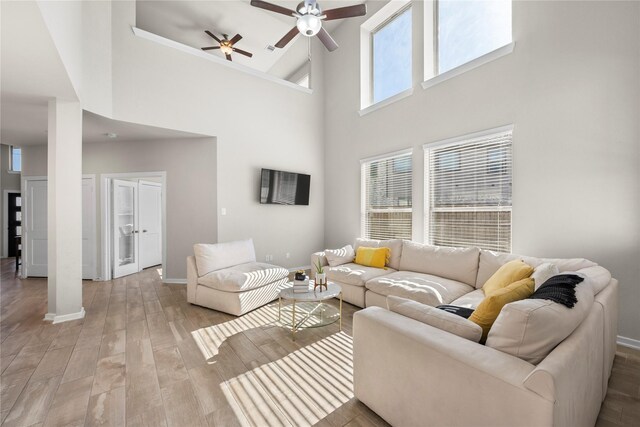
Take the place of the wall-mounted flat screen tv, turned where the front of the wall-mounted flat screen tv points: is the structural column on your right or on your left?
on your right

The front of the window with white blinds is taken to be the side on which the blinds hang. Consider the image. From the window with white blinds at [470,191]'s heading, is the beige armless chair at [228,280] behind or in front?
in front

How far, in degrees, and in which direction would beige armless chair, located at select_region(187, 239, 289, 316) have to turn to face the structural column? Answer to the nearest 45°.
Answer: approximately 135° to its right

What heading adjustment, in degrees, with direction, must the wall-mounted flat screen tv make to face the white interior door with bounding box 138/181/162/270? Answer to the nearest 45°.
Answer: approximately 135° to its right

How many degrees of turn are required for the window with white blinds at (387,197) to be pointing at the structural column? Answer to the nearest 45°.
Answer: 0° — it already faces it

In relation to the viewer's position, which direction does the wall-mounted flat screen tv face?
facing the viewer and to the right of the viewer

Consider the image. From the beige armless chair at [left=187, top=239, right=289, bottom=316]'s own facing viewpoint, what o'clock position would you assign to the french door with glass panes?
The french door with glass panes is roughly at 6 o'clock from the beige armless chair.

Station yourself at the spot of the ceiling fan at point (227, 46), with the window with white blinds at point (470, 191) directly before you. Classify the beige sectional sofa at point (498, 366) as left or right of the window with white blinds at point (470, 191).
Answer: right

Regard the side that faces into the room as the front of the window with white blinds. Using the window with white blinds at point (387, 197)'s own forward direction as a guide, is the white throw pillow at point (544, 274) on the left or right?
on its left

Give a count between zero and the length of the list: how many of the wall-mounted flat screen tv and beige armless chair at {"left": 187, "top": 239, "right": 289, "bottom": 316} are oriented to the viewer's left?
0

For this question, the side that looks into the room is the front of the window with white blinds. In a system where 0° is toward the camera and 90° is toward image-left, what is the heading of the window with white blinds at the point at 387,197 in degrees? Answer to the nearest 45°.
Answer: approximately 45°

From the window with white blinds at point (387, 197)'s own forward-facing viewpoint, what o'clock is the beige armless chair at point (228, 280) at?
The beige armless chair is roughly at 12 o'clock from the window with white blinds.

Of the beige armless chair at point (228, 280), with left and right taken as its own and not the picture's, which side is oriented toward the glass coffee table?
front

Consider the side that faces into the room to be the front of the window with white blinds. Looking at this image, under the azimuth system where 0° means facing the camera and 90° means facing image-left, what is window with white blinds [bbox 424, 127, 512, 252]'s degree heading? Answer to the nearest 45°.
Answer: approximately 45°

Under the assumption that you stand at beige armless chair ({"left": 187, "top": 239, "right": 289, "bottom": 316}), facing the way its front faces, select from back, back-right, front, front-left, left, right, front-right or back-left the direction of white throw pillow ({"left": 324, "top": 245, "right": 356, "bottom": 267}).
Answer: front-left
